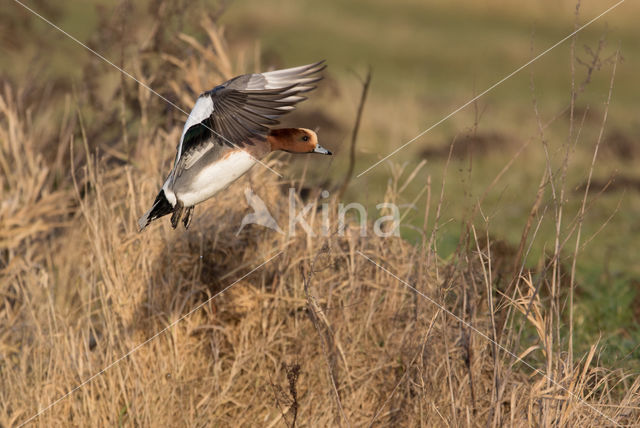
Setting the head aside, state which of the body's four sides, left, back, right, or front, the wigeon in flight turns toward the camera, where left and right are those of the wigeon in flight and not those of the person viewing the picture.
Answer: right
